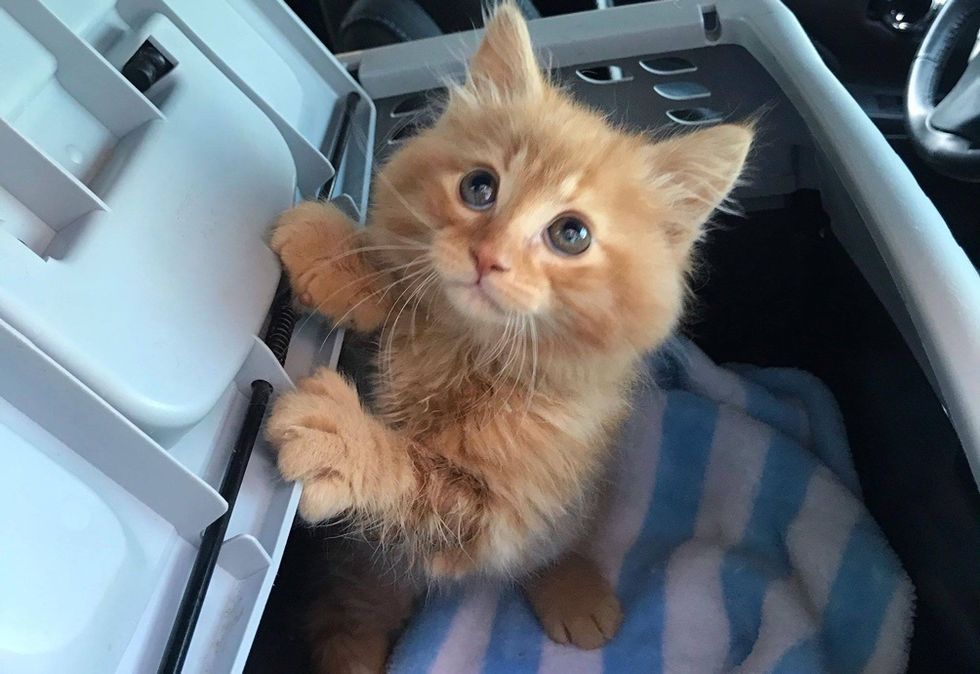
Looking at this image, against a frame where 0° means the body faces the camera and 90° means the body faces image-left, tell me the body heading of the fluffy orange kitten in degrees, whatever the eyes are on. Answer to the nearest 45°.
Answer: approximately 45°
